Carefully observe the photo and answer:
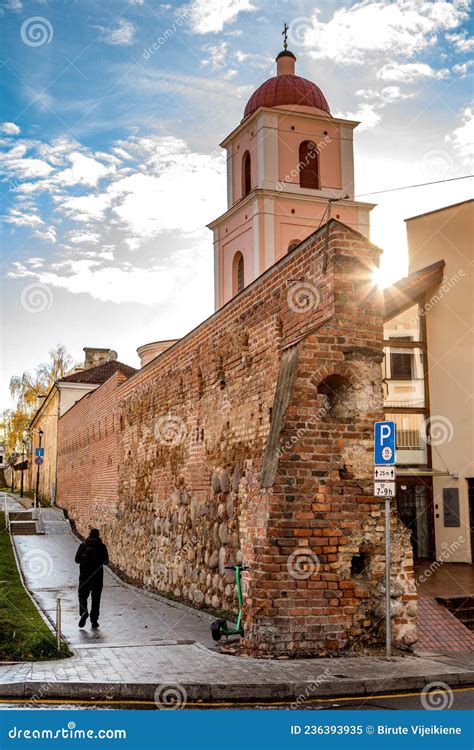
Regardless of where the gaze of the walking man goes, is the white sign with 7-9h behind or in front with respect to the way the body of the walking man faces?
behind

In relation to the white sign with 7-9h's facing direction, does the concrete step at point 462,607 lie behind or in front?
behind

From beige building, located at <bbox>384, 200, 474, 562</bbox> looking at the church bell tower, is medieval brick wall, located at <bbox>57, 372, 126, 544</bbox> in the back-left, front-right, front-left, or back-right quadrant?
front-left

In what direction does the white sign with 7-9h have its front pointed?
toward the camera

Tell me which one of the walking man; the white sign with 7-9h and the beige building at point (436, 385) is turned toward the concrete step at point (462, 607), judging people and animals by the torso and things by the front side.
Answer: the beige building

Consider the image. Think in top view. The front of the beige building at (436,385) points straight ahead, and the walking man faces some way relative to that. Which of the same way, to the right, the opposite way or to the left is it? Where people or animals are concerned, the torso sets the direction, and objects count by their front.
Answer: the opposite way

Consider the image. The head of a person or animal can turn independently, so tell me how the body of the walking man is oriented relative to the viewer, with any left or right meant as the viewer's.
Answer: facing away from the viewer

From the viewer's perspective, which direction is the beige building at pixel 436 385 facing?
toward the camera

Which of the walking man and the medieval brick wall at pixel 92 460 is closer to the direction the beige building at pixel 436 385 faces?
the walking man

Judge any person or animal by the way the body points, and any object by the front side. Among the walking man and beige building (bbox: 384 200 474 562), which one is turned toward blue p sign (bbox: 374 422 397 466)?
the beige building

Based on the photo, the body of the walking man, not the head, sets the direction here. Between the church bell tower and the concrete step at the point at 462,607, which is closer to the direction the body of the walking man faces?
the church bell tower

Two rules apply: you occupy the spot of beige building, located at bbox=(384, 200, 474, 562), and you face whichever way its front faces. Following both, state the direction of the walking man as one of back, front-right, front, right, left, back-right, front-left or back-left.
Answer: front-right

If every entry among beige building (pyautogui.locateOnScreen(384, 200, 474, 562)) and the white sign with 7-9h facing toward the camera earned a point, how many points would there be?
2

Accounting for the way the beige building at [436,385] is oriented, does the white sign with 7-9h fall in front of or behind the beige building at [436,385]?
in front

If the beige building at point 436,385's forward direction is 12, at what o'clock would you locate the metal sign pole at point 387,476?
The metal sign pole is roughly at 12 o'clock from the beige building.
